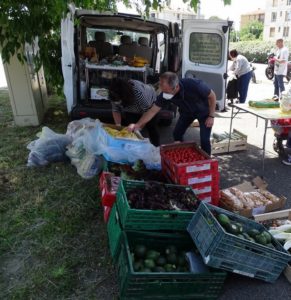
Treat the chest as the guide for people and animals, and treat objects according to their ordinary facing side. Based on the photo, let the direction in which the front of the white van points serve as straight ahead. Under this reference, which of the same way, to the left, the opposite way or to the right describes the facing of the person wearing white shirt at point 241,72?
to the left

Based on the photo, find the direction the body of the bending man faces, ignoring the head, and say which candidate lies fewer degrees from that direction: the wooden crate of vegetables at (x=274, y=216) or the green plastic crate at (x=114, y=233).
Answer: the green plastic crate

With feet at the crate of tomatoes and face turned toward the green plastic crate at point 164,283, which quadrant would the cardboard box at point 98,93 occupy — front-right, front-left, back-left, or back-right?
back-right

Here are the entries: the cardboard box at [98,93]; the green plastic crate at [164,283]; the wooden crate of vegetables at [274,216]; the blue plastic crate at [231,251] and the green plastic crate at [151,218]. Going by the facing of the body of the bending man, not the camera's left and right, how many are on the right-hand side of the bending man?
1

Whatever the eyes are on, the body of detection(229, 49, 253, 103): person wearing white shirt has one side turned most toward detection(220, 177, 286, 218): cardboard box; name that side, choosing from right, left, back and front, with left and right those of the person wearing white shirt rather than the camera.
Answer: left

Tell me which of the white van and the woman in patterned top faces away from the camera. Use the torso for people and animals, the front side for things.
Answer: the white van

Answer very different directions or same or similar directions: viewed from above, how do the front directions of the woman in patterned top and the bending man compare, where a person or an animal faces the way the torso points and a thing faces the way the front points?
same or similar directions

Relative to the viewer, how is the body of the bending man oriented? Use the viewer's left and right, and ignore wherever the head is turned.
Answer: facing the viewer and to the left of the viewer

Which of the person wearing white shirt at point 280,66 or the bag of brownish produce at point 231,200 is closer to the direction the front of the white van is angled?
the person wearing white shirt

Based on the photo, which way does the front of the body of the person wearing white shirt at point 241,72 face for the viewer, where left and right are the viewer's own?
facing to the left of the viewer

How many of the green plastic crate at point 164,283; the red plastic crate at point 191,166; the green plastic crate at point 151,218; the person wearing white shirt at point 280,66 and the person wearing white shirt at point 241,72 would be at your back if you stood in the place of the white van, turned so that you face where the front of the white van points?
3

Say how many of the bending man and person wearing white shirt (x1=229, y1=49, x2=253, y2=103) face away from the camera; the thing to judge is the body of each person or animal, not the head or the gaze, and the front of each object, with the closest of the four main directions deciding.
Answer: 0

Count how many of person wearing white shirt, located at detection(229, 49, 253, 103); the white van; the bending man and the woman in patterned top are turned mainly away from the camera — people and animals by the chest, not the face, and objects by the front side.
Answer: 1

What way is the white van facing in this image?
away from the camera

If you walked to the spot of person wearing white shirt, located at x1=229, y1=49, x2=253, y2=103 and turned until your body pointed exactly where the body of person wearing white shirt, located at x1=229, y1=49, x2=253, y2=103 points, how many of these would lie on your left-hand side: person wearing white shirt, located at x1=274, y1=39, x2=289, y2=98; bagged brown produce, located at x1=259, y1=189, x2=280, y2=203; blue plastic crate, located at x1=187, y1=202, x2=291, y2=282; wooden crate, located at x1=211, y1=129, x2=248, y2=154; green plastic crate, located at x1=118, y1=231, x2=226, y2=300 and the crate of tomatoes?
5

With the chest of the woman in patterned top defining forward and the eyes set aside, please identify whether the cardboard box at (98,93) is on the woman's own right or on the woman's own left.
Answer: on the woman's own right
